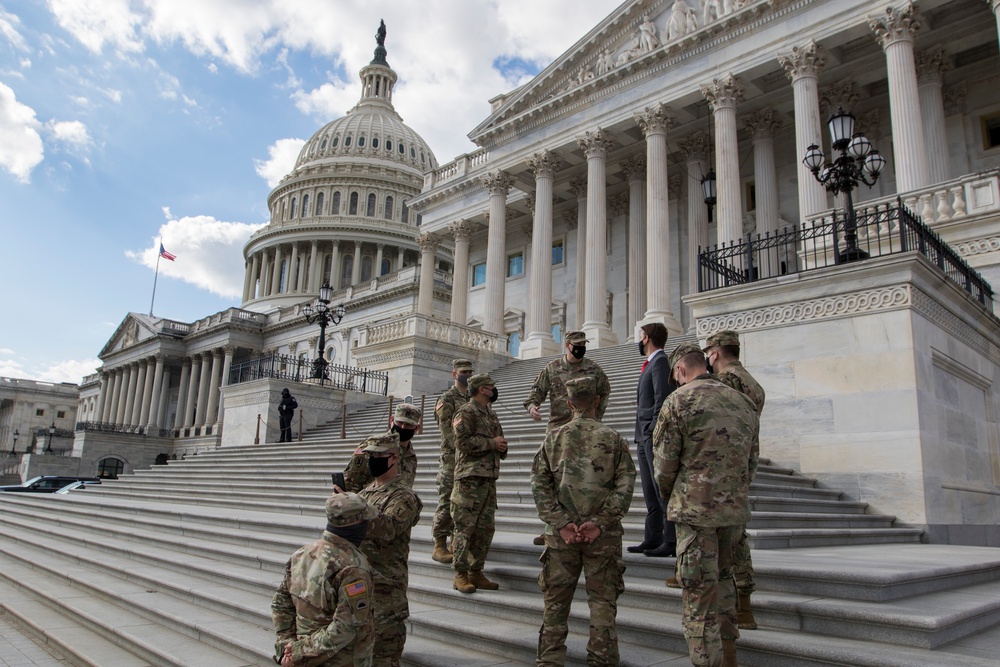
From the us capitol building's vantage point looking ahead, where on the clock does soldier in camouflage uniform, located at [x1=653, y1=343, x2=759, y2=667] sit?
The soldier in camouflage uniform is roughly at 11 o'clock from the us capitol building.

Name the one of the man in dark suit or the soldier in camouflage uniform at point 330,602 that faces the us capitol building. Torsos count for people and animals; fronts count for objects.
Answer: the soldier in camouflage uniform

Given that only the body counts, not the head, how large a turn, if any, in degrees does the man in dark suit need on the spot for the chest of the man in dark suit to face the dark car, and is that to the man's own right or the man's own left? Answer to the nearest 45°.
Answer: approximately 45° to the man's own right

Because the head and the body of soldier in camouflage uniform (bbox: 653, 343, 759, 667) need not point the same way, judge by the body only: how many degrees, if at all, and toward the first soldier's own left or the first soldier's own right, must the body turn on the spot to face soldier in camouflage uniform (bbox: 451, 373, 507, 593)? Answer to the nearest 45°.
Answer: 0° — they already face them

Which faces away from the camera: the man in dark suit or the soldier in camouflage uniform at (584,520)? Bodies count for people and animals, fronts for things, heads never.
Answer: the soldier in camouflage uniform

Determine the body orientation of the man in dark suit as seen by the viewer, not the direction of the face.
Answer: to the viewer's left

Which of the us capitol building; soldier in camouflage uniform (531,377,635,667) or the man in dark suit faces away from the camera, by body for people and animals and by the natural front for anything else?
the soldier in camouflage uniform

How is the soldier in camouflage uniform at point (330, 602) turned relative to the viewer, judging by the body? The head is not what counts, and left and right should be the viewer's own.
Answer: facing away from the viewer and to the right of the viewer

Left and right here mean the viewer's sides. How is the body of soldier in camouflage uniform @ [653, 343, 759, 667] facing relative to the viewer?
facing away from the viewer and to the left of the viewer

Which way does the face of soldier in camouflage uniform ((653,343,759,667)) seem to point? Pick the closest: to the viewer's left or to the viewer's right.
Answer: to the viewer's left

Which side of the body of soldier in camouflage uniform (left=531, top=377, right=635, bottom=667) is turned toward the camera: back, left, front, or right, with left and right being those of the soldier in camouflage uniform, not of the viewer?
back

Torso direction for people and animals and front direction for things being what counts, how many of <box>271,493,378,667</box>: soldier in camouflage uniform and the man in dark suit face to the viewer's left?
1

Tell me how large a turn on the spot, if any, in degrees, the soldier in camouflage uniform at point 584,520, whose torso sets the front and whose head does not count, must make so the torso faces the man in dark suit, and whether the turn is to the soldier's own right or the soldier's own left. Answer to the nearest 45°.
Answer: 0° — they already face them

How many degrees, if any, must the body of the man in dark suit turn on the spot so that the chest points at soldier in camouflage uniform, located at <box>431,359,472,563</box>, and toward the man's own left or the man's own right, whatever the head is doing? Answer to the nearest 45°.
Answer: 0° — they already face them

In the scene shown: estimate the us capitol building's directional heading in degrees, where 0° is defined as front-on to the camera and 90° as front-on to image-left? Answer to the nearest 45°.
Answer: approximately 45°

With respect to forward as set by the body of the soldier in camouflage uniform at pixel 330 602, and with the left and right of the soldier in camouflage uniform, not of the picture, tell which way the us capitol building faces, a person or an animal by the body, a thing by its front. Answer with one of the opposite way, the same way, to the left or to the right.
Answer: the opposite way
